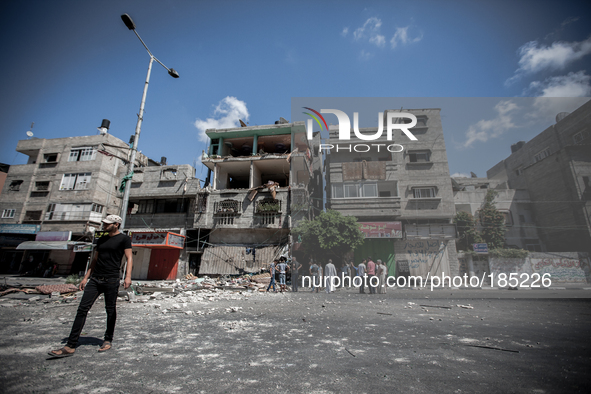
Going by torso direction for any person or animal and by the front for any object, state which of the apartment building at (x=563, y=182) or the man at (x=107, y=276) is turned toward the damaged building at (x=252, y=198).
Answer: the apartment building

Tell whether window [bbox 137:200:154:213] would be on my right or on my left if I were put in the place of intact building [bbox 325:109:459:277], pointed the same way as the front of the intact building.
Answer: on my right

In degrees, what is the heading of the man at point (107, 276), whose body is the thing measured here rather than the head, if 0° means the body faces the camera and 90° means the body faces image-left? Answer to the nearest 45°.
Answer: approximately 45°

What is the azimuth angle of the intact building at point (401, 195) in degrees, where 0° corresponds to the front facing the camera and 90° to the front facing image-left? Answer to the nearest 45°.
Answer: approximately 0°

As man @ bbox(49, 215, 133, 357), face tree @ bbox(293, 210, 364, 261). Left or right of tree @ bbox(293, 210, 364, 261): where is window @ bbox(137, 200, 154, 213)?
left

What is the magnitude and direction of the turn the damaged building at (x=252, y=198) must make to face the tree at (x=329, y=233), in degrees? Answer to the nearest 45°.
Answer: approximately 45° to its left

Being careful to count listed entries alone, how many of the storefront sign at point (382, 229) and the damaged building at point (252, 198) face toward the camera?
2

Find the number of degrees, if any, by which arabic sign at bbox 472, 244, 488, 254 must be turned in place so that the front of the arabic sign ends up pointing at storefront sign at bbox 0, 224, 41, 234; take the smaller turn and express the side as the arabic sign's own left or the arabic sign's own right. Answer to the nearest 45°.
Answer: approximately 45° to the arabic sign's own right

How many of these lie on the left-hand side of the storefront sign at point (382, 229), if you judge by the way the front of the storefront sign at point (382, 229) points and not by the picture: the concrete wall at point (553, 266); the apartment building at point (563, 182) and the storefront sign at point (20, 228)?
2

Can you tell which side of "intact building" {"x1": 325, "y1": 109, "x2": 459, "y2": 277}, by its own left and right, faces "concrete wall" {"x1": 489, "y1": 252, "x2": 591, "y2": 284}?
left

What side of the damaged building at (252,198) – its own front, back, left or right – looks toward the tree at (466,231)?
left
